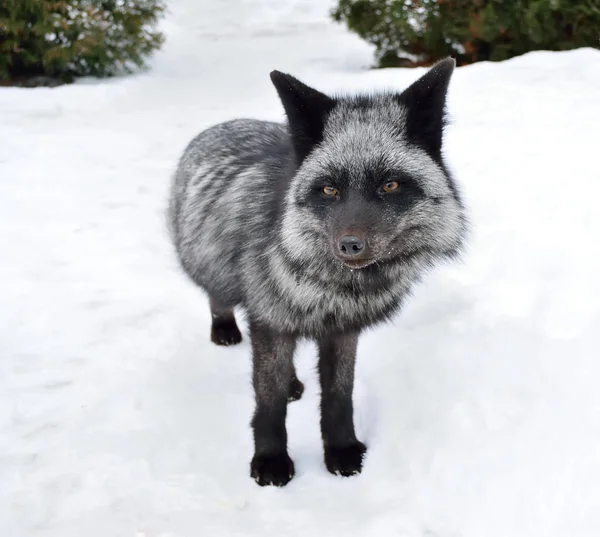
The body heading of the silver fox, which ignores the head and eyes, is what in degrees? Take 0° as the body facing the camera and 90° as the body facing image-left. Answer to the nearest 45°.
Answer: approximately 315°
